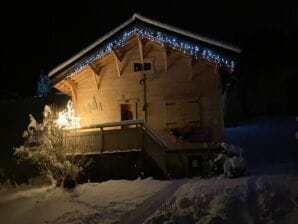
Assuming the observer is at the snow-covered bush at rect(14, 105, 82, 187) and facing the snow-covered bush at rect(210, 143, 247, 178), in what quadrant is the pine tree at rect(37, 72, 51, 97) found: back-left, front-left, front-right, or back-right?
back-left

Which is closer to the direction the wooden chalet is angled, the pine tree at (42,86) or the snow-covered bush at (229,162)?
the snow-covered bush

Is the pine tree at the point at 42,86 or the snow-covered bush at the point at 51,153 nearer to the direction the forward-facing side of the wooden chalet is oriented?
the snow-covered bush

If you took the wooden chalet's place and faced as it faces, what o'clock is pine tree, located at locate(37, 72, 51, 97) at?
The pine tree is roughly at 5 o'clock from the wooden chalet.

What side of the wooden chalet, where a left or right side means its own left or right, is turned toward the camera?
front

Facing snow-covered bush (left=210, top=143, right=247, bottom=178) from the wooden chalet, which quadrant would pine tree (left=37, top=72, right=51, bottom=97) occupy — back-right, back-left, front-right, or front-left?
back-left

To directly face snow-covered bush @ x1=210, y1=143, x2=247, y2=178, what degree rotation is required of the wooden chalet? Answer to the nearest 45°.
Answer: approximately 45° to its left
